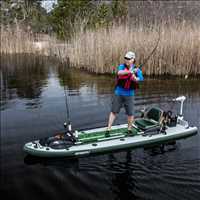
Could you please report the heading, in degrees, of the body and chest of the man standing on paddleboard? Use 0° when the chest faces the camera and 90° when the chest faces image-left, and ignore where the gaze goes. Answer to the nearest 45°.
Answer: approximately 0°
